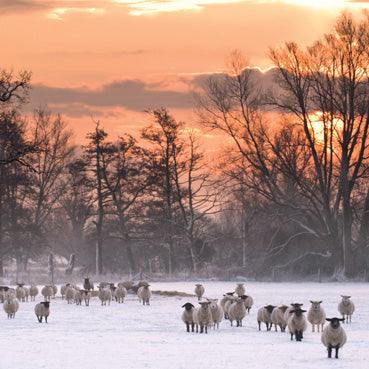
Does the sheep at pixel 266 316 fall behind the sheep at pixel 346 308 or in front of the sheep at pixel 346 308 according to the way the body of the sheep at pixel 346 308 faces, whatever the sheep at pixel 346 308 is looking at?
in front

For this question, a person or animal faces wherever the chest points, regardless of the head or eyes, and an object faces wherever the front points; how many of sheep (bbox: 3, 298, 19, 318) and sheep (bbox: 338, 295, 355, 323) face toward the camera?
2

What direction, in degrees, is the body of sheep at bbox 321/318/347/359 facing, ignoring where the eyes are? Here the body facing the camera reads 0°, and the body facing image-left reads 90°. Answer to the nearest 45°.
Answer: approximately 0°

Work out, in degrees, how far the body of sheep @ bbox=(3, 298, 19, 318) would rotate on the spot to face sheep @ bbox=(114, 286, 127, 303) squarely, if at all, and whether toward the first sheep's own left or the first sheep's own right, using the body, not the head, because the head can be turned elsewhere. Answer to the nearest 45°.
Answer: approximately 135° to the first sheep's own left

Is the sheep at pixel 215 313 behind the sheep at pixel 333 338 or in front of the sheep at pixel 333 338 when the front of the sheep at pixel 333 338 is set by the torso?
behind

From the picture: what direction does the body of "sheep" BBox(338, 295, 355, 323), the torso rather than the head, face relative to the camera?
toward the camera

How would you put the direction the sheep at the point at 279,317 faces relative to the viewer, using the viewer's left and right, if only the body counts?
facing the viewer and to the right of the viewer

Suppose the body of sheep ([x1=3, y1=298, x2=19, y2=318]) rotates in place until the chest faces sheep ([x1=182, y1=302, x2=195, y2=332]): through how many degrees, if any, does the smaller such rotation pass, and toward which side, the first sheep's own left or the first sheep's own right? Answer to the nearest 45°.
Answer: approximately 45° to the first sheep's own left

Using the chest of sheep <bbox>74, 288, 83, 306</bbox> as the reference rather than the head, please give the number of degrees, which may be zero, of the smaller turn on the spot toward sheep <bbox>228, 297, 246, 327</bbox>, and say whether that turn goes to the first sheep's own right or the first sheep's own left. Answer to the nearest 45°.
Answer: approximately 45° to the first sheep's own left

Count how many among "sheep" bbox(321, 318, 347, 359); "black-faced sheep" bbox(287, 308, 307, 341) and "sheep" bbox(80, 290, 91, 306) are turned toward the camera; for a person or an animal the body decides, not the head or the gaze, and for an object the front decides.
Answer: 3
